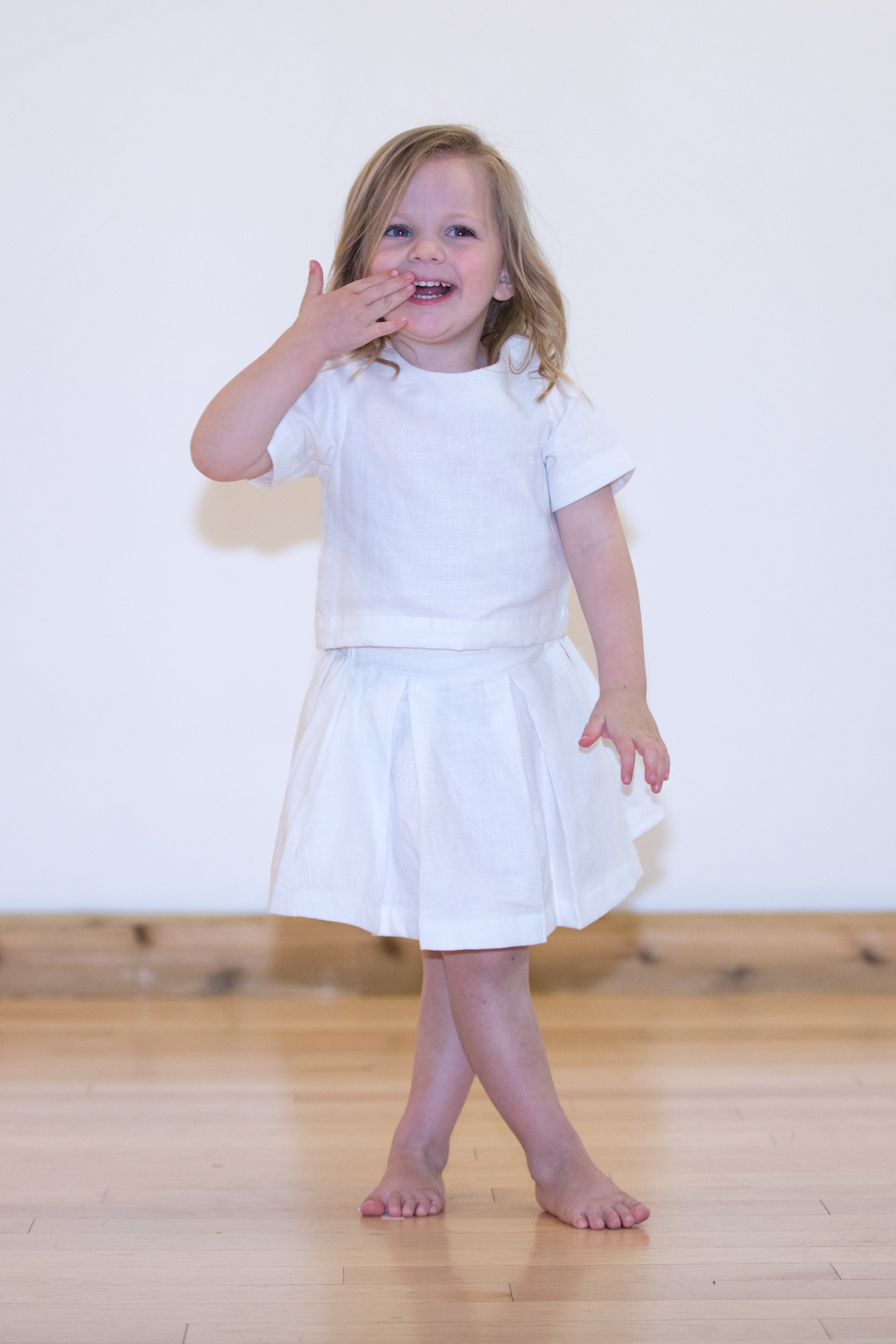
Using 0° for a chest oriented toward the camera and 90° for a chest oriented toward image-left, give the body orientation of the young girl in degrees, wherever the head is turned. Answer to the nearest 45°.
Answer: approximately 0°
